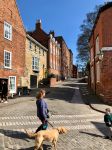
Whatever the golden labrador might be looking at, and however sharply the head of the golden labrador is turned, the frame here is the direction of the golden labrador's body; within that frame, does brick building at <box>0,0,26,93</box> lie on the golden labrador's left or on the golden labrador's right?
on the golden labrador's left

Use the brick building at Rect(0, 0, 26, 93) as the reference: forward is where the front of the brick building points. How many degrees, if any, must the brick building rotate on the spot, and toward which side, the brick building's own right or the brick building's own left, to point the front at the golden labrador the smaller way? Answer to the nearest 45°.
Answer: approximately 45° to the brick building's own right

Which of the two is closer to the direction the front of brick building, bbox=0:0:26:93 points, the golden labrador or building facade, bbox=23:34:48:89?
the golden labrador

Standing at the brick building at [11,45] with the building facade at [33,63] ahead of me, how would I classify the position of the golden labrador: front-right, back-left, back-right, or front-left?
back-right

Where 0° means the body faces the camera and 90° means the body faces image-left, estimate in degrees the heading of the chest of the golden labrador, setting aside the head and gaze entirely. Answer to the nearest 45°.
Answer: approximately 270°

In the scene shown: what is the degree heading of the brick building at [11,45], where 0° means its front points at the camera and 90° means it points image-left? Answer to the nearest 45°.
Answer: approximately 315°

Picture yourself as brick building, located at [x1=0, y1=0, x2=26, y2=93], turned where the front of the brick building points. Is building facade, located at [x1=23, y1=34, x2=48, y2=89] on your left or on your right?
on your left

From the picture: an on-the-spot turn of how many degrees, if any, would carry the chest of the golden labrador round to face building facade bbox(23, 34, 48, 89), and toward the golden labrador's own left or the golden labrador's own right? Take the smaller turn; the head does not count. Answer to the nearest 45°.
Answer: approximately 90° to the golden labrador's own left
